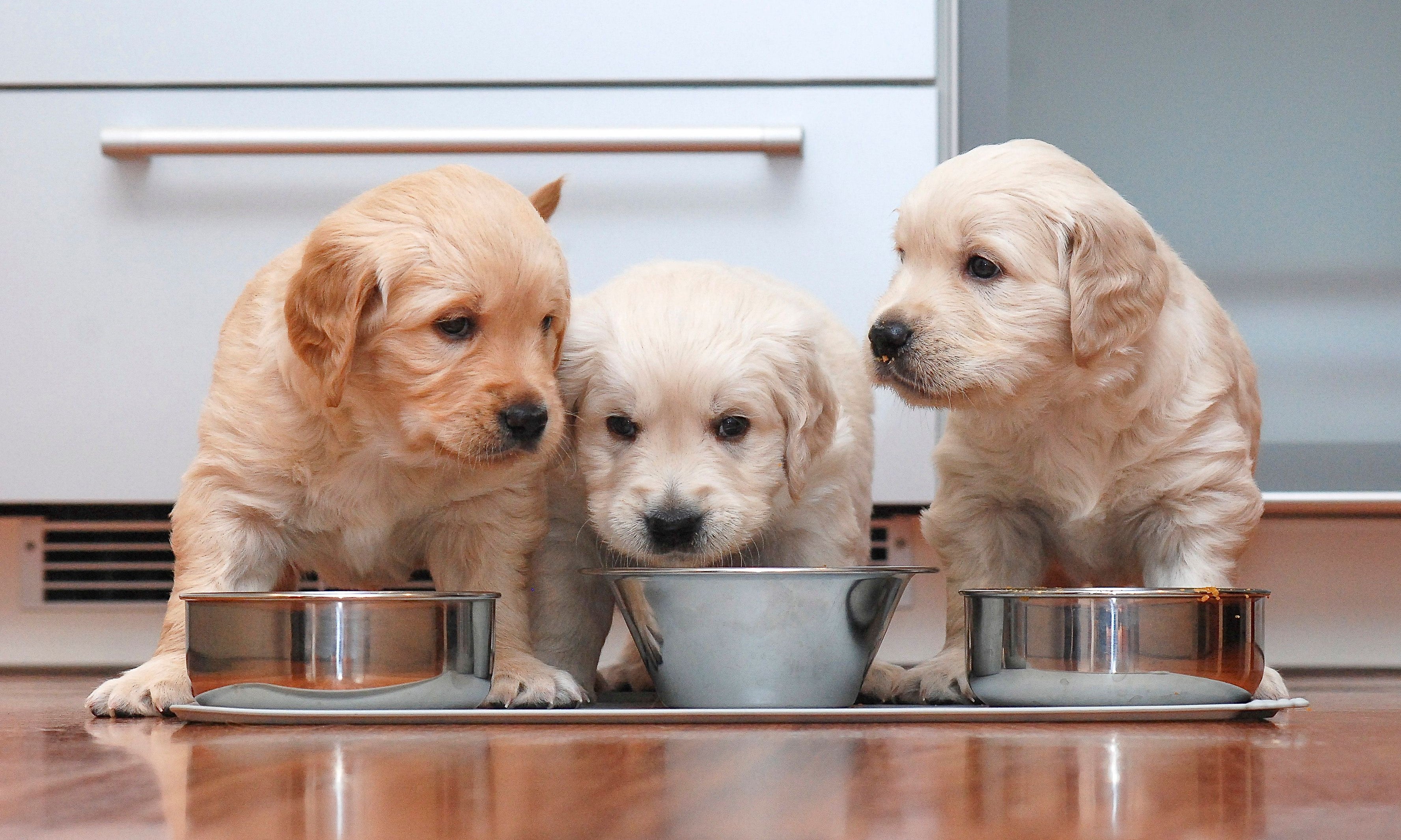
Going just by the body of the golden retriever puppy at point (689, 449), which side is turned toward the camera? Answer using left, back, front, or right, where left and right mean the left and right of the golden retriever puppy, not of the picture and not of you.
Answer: front

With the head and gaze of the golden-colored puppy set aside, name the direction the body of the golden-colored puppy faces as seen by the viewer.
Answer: toward the camera

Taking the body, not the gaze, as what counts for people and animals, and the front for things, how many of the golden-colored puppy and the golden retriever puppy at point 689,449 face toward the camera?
2

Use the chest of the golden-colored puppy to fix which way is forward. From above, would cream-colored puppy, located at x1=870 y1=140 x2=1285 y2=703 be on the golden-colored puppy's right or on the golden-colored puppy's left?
on the golden-colored puppy's left

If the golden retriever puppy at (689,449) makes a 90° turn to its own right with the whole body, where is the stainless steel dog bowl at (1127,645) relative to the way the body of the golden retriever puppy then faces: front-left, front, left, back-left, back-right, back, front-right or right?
back-left

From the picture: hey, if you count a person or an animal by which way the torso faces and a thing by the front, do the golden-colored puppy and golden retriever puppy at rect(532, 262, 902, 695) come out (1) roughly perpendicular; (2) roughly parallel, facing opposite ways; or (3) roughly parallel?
roughly parallel
